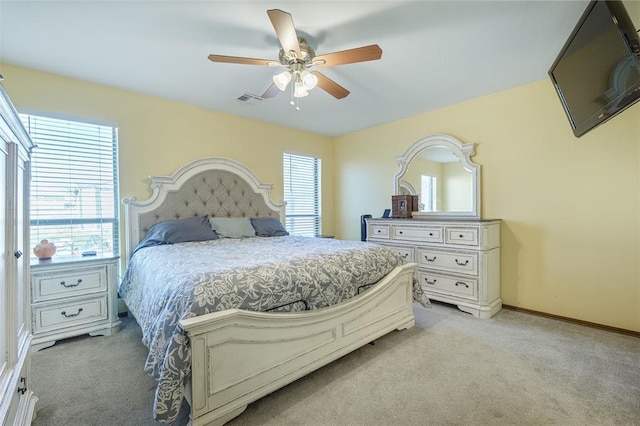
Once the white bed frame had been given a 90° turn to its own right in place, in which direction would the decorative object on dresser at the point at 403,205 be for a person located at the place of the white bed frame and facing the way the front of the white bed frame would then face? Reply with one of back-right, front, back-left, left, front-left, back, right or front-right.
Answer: back

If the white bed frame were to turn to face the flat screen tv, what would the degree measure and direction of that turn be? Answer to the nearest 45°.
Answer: approximately 45° to its left

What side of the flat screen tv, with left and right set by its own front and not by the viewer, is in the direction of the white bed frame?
front

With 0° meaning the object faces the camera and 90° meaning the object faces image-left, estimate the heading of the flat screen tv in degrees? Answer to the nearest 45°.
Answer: approximately 45°

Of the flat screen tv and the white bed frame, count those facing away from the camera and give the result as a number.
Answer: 0

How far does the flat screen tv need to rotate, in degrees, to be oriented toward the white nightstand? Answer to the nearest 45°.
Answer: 0° — it already faces it

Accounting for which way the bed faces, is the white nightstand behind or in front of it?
behind

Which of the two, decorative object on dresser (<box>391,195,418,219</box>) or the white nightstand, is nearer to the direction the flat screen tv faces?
the white nightstand

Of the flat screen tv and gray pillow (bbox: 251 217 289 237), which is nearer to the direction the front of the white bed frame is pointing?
the flat screen tv
